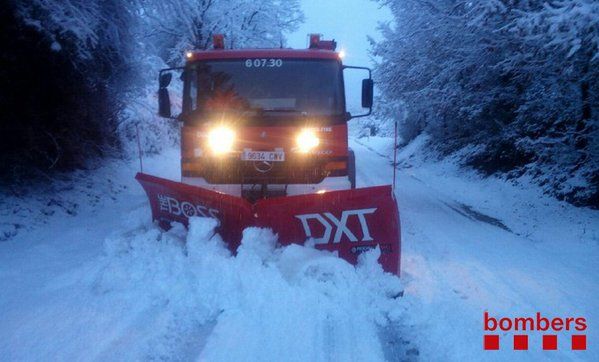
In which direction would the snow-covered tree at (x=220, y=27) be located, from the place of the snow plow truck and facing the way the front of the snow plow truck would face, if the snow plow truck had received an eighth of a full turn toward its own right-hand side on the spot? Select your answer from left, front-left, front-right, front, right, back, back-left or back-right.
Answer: back-right

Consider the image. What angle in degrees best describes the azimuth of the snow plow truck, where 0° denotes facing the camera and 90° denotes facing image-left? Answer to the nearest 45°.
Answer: approximately 0°

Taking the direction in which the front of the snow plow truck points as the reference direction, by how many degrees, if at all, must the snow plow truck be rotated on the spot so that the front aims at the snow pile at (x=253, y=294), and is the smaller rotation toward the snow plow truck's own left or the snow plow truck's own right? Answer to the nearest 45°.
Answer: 0° — it already faces it
